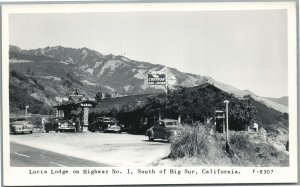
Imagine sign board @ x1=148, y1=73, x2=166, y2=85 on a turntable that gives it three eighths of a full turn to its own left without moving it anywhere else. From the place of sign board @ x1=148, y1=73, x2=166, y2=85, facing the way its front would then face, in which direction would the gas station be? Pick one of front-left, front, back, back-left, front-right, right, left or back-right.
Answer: back-left

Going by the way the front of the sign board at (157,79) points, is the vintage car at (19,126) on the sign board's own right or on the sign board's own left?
on the sign board's own right

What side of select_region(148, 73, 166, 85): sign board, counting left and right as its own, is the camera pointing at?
front
